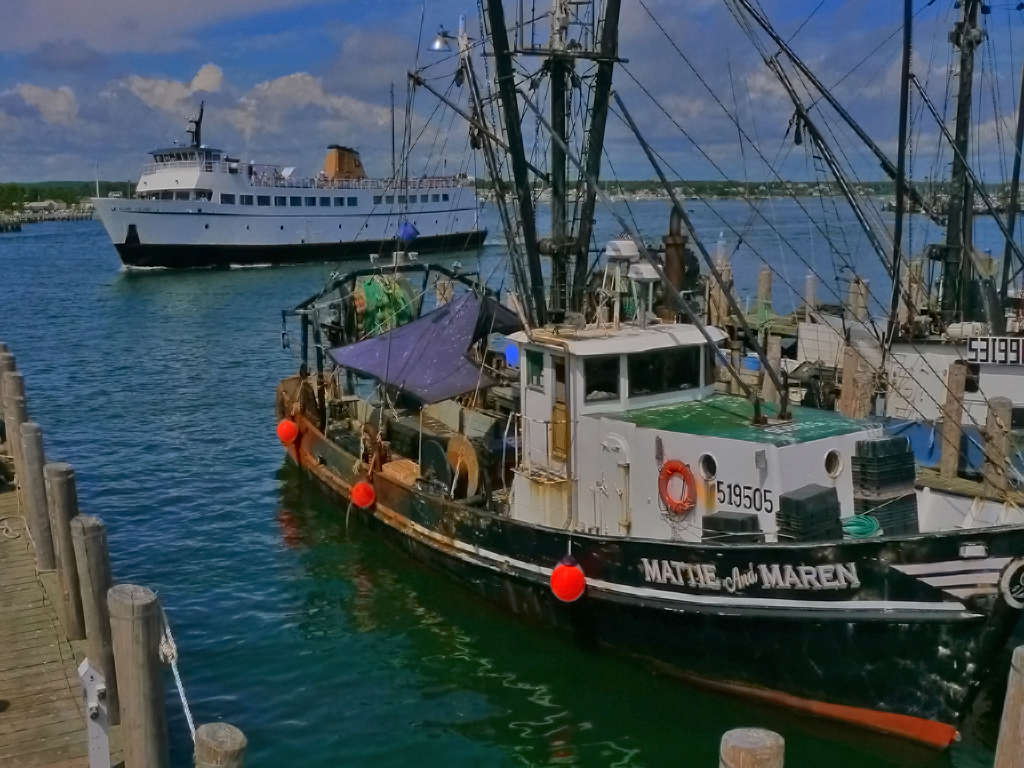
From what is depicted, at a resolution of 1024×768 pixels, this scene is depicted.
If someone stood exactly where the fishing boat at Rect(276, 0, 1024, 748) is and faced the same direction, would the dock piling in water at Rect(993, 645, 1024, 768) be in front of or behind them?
in front

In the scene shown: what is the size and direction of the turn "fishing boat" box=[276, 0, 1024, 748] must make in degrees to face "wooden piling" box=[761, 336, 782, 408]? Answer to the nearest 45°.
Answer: approximately 135° to its left

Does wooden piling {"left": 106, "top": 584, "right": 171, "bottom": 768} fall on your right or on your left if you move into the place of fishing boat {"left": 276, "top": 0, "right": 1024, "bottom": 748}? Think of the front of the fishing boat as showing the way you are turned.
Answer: on your right

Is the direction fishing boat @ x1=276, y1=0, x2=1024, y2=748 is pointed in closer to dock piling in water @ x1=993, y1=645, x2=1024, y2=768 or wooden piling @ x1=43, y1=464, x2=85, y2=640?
the dock piling in water

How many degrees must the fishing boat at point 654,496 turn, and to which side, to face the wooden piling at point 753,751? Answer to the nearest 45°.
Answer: approximately 45° to its right

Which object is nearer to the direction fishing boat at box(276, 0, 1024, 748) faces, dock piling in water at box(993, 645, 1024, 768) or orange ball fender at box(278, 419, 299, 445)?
the dock piling in water

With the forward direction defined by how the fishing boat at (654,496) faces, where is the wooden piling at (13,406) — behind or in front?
behind

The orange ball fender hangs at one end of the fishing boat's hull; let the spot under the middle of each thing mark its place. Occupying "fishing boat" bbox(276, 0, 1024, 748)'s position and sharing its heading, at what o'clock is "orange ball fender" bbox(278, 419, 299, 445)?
The orange ball fender is roughly at 6 o'clock from the fishing boat.

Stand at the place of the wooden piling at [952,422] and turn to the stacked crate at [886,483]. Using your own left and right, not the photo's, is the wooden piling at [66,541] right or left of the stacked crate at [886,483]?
right

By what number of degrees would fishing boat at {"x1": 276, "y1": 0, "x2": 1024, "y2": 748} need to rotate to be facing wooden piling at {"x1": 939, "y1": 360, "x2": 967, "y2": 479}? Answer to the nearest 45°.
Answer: approximately 90° to its left

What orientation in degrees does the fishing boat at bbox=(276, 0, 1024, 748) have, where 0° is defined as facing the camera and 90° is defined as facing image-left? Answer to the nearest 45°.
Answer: approximately 315°
